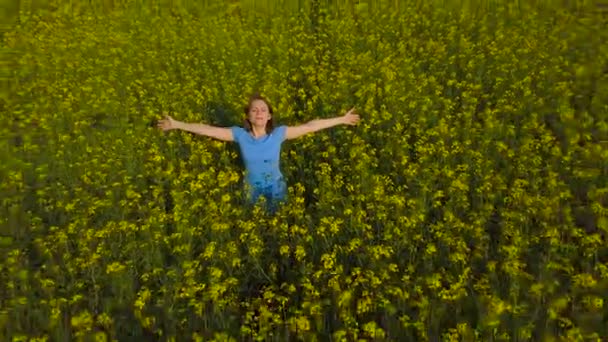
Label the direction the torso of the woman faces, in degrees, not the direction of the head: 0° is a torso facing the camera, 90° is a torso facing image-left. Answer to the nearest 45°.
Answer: approximately 0°
